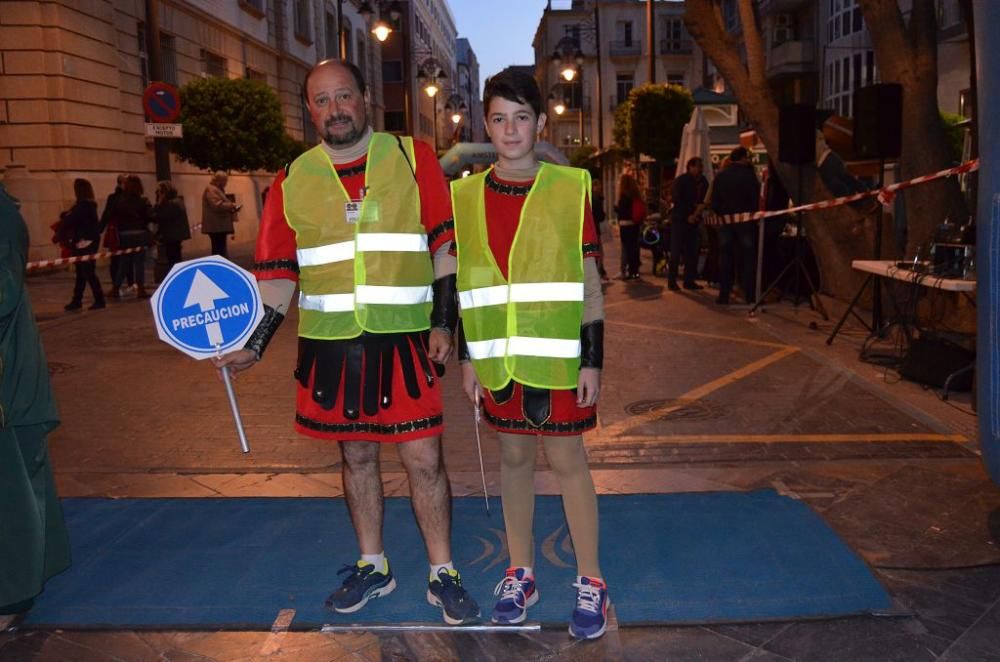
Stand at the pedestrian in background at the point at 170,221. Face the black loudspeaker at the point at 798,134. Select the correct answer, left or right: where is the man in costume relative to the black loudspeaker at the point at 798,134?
right

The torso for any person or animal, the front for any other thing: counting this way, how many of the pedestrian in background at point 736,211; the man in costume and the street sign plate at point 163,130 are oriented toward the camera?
2

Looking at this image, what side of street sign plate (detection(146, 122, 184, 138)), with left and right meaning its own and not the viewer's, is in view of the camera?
front

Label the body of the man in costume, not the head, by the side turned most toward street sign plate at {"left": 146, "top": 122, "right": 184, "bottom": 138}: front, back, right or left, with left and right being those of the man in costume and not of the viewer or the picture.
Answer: back

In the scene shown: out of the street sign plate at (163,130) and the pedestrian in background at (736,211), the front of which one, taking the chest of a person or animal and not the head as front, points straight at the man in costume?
the street sign plate

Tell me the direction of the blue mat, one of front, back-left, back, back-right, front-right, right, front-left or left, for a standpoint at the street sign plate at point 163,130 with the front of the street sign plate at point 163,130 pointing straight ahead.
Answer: front

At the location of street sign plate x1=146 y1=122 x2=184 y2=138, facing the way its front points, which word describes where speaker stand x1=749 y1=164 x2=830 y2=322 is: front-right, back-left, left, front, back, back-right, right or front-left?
front-left

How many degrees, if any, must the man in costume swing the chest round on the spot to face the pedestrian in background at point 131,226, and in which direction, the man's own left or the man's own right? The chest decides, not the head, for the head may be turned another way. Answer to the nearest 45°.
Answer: approximately 180°
